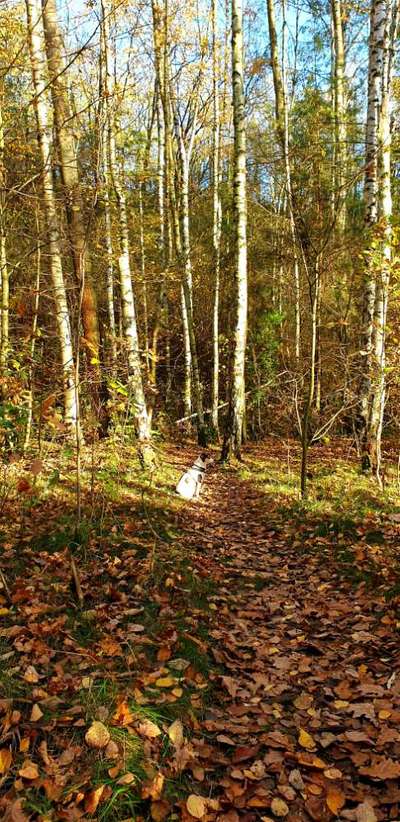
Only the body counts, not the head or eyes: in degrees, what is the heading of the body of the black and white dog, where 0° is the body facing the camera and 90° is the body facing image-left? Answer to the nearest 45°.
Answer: approximately 270°

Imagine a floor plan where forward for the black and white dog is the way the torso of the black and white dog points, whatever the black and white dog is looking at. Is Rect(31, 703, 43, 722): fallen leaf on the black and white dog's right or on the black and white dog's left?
on the black and white dog's right

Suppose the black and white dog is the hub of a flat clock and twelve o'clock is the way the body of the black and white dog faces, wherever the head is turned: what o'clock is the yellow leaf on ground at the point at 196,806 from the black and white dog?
The yellow leaf on ground is roughly at 3 o'clock from the black and white dog.

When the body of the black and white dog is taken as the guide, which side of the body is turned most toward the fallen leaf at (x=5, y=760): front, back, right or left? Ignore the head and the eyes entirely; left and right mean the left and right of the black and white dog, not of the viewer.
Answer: right

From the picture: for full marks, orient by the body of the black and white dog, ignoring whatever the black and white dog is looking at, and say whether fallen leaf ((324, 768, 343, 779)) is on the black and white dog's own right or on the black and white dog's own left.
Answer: on the black and white dog's own right

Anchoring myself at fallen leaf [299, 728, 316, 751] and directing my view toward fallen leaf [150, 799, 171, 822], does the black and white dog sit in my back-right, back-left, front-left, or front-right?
back-right

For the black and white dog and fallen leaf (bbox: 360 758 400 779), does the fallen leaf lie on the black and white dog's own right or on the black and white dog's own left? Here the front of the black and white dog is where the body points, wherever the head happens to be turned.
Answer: on the black and white dog's own right

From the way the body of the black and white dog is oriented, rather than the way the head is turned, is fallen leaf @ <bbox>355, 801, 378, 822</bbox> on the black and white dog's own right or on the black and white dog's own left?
on the black and white dog's own right

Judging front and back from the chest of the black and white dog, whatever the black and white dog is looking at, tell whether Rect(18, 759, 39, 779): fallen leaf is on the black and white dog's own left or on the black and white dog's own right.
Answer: on the black and white dog's own right
